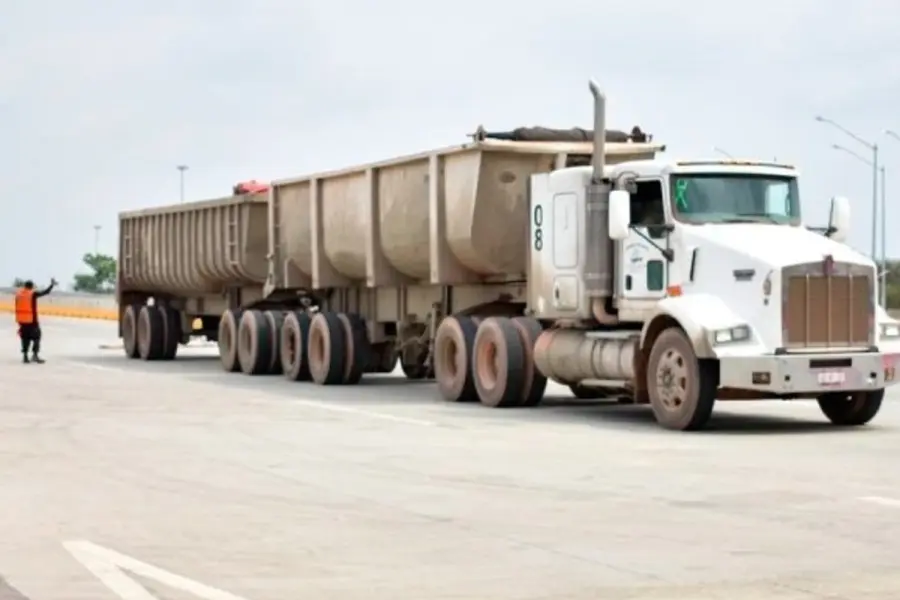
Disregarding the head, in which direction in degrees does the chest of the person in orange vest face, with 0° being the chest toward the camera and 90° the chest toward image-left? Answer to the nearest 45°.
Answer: approximately 225°

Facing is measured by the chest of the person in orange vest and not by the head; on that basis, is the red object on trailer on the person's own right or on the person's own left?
on the person's own right
